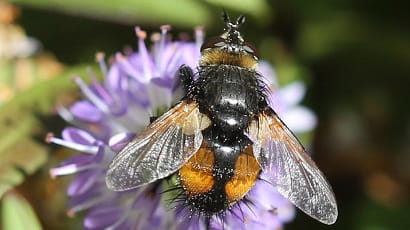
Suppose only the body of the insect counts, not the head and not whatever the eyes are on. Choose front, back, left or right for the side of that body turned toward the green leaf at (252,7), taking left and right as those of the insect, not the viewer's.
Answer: front

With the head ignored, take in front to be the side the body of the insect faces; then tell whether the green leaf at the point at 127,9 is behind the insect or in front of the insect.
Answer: in front

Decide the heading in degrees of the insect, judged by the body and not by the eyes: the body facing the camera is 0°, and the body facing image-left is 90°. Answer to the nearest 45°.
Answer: approximately 180°
